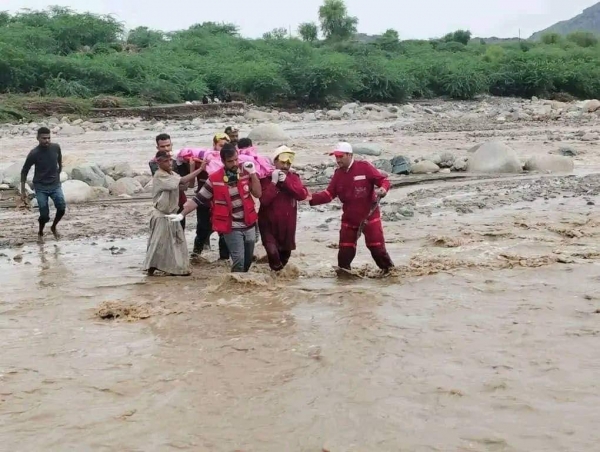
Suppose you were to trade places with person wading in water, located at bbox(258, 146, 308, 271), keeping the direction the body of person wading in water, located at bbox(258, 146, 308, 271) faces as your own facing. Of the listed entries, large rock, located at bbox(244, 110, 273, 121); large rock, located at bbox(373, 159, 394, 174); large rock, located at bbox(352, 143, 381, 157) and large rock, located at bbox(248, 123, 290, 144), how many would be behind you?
4

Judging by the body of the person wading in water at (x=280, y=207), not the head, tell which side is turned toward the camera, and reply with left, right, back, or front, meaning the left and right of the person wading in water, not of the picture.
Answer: front

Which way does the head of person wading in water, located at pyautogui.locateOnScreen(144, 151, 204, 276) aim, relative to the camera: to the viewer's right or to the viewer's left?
to the viewer's right

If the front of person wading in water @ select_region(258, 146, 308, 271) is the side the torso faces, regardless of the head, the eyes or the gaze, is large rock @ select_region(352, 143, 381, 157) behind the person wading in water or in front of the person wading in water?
behind

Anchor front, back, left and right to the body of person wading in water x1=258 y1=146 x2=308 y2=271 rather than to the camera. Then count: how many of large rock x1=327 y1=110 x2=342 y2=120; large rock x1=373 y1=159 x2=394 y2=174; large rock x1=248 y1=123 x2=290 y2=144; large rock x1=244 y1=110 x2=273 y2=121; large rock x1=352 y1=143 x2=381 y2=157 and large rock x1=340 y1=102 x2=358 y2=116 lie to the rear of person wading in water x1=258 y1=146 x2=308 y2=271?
6

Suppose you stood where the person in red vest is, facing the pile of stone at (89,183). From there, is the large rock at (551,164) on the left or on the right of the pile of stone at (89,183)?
right

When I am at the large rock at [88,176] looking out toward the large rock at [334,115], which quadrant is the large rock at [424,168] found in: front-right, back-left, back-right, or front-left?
front-right

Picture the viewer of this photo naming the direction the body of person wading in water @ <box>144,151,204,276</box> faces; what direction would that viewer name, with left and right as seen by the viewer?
facing to the right of the viewer
